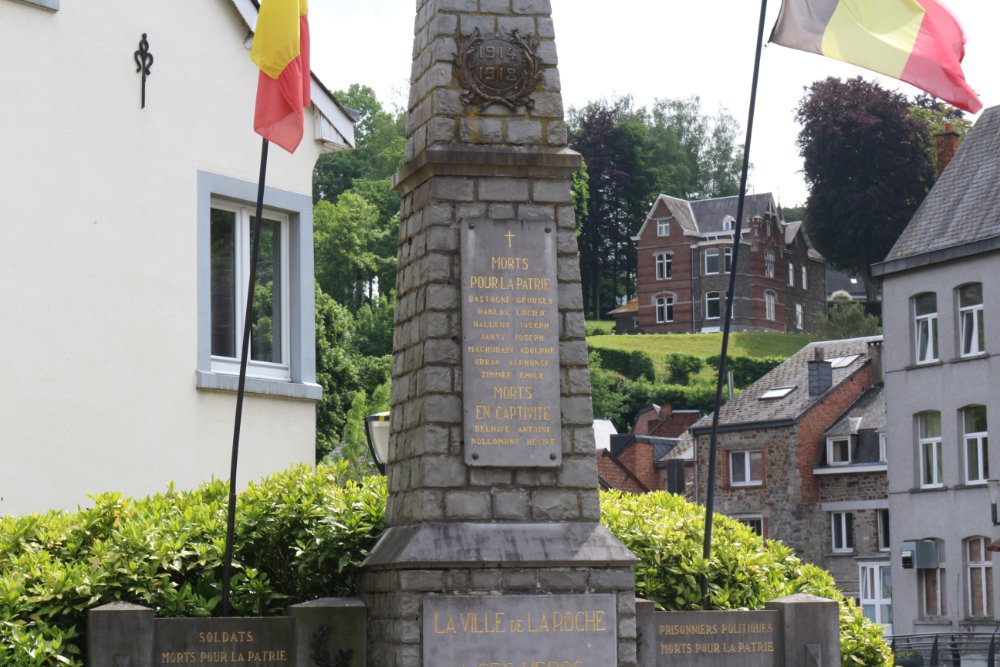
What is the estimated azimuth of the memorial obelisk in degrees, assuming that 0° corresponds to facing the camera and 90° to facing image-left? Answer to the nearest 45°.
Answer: approximately 0°

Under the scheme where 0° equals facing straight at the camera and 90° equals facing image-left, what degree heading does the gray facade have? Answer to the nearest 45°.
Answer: approximately 45°

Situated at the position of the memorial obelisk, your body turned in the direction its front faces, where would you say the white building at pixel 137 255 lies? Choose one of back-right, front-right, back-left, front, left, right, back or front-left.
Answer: back-right
